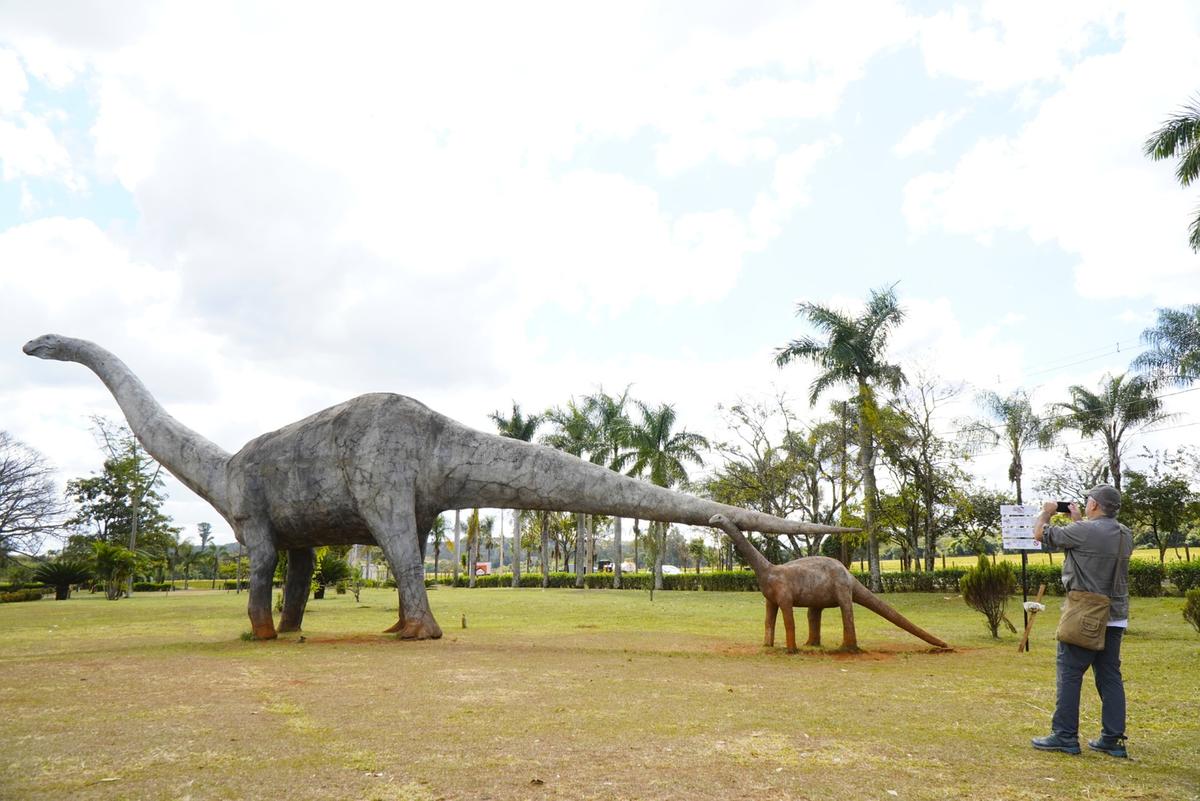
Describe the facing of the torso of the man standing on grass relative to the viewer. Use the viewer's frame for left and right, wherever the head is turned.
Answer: facing away from the viewer and to the left of the viewer

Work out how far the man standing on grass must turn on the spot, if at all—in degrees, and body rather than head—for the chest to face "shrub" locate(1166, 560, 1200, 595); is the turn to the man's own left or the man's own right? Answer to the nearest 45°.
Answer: approximately 45° to the man's own right

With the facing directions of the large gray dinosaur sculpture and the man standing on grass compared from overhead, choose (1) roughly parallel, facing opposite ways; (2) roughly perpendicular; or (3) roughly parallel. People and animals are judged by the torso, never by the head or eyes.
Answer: roughly perpendicular

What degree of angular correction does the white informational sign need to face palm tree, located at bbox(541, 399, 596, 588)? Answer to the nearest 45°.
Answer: approximately 135° to its right

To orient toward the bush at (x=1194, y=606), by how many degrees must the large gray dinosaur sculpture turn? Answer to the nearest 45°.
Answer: approximately 180°

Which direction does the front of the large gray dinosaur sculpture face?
to the viewer's left

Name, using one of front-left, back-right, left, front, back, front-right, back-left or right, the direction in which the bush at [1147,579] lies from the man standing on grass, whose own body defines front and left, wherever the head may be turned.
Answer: front-right

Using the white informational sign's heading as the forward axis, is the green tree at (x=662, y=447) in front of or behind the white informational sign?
behind

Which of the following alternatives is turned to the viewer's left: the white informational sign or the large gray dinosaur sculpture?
the large gray dinosaur sculpture

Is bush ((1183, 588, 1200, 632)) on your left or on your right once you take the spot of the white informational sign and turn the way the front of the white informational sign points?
on your left

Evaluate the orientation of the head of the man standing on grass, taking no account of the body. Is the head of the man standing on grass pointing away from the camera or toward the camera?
away from the camera
